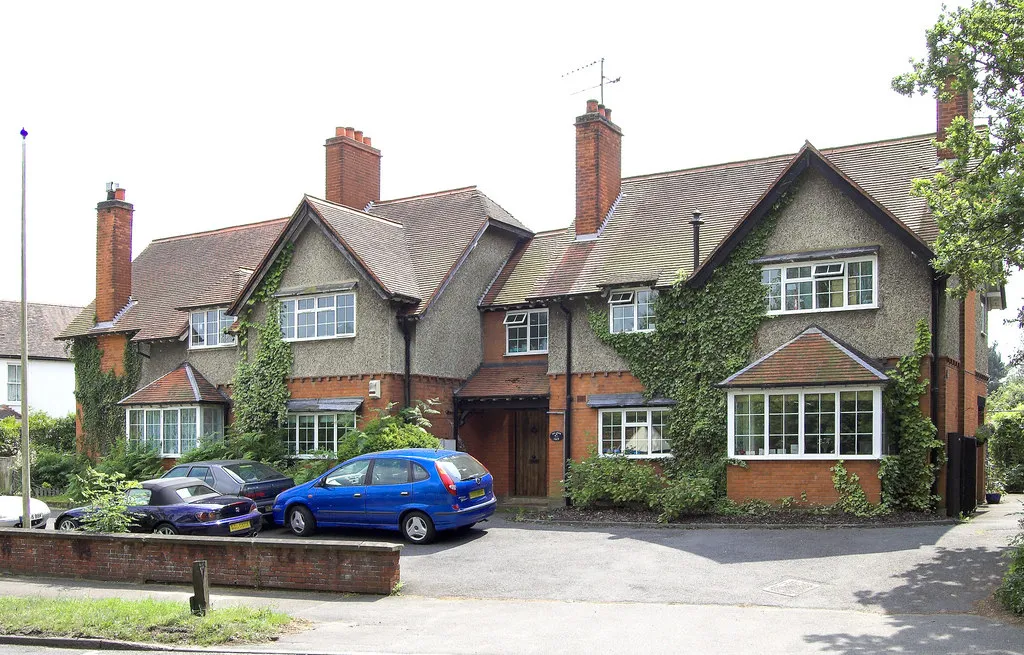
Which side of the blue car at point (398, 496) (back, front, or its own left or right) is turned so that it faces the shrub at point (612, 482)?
right

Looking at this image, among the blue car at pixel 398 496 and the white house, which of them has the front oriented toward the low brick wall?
the white house

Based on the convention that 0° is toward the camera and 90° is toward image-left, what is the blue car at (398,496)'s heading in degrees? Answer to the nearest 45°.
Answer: approximately 135°

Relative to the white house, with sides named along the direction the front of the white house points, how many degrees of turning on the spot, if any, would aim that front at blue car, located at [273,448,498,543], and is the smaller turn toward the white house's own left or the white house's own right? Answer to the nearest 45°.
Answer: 0° — it already faces it

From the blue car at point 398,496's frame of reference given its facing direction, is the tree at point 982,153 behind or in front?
behind

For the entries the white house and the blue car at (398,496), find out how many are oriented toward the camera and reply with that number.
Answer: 1

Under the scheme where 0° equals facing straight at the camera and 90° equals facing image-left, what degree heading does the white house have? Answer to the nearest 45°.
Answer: approximately 0°

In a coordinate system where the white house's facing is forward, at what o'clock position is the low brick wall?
The low brick wall is roughly at 12 o'clock from the white house.
